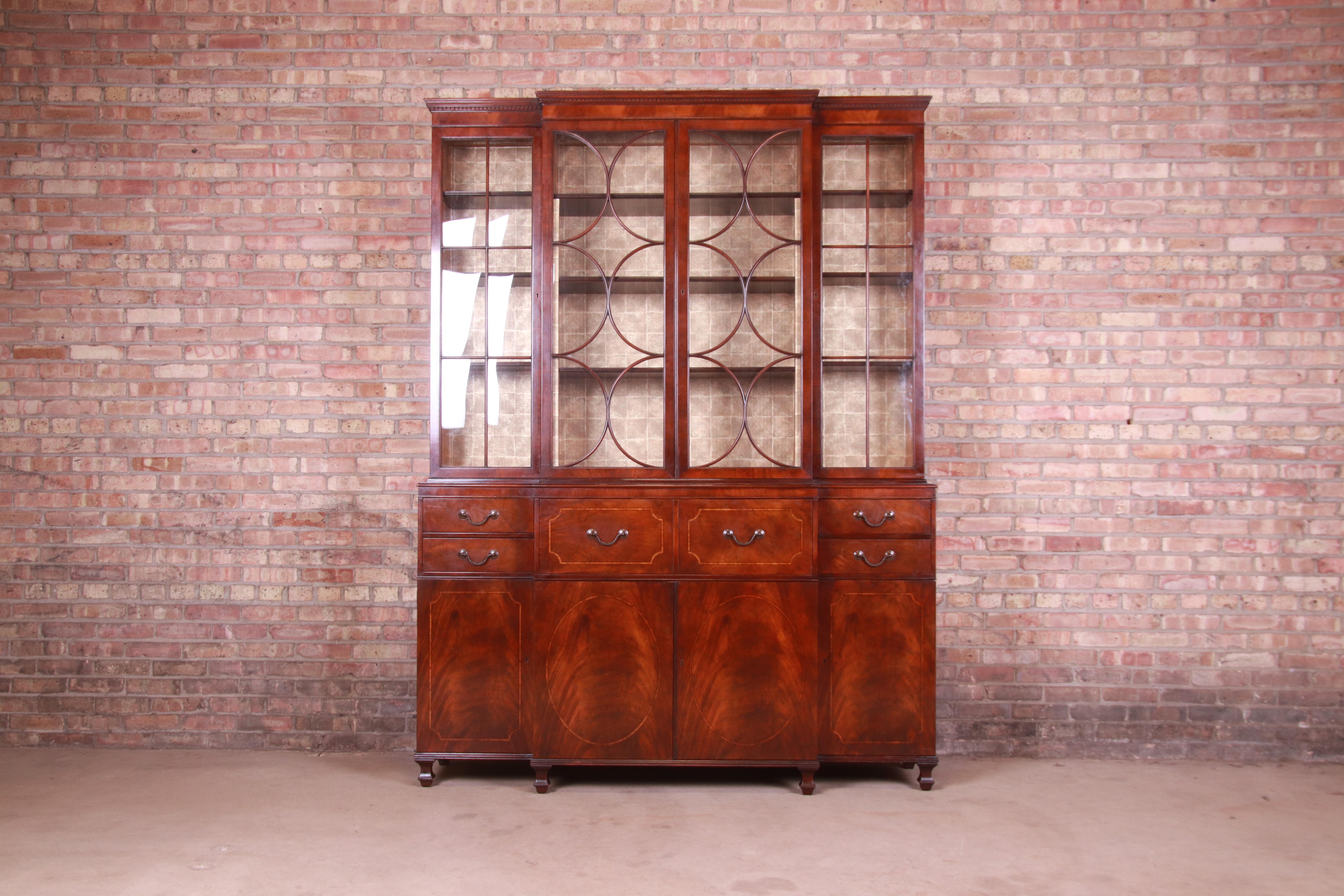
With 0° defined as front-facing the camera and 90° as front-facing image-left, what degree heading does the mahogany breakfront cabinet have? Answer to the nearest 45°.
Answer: approximately 0°
